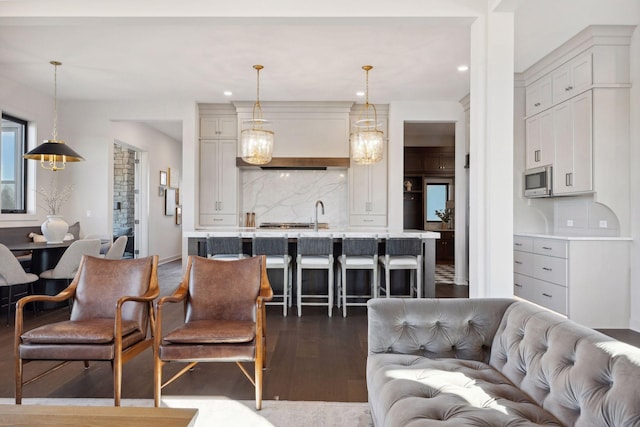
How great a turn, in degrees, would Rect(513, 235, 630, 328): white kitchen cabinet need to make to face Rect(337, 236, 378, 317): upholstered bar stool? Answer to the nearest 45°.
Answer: approximately 45° to its right

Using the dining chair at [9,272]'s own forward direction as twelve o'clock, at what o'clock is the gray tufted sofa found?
The gray tufted sofa is roughly at 4 o'clock from the dining chair.

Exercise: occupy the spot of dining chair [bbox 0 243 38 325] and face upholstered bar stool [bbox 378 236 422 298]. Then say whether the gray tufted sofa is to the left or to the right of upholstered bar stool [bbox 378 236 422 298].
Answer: right

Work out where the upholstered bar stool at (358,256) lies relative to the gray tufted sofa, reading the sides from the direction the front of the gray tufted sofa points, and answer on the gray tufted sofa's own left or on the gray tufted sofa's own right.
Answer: on the gray tufted sofa's own right

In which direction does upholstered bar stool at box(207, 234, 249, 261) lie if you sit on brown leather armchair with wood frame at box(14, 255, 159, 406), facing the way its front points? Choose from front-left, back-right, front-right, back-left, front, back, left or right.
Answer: back

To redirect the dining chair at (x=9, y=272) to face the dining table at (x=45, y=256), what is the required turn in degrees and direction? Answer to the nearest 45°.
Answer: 0° — it already faces it

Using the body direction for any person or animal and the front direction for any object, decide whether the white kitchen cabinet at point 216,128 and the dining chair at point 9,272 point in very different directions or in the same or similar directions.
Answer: very different directions

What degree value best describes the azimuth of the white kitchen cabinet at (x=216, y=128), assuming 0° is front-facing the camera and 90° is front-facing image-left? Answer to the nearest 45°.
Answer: approximately 0°

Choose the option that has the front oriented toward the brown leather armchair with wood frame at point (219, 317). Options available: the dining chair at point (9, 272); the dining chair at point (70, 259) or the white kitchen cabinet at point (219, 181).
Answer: the white kitchen cabinet

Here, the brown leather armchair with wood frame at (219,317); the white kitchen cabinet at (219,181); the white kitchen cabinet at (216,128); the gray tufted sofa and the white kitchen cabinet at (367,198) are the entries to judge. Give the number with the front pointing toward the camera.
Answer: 4

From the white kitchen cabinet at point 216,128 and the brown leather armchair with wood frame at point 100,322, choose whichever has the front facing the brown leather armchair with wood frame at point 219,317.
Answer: the white kitchen cabinet

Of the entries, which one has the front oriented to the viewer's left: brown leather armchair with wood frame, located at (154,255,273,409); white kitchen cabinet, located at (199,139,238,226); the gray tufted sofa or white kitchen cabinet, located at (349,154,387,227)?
the gray tufted sofa

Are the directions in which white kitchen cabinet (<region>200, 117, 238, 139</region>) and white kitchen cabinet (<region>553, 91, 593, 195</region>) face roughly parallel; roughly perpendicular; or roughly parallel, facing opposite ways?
roughly perpendicular
